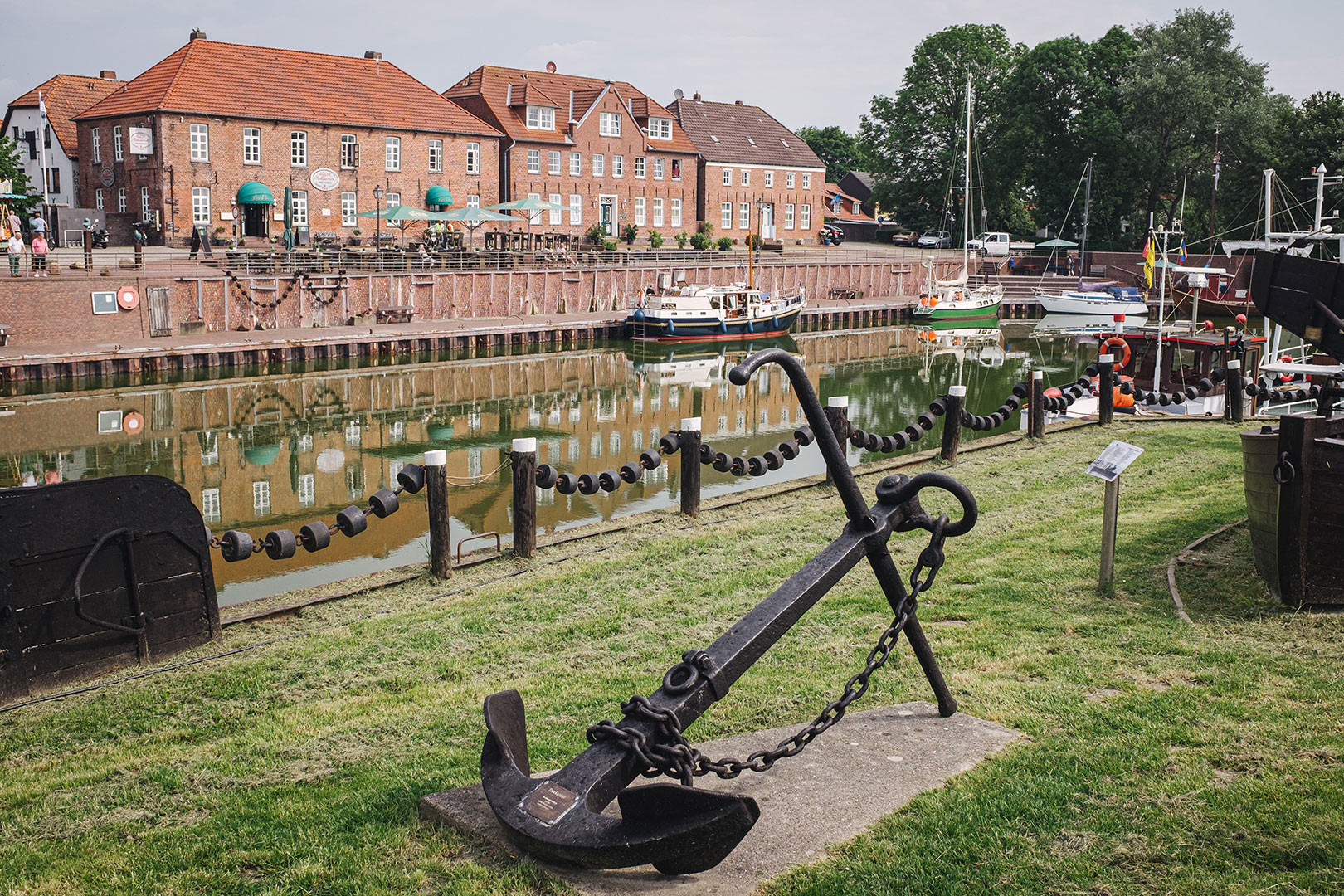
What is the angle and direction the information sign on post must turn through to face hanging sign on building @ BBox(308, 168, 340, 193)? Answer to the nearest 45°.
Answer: approximately 90° to its right

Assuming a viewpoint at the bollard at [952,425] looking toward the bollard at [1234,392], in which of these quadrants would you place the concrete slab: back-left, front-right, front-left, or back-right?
back-right

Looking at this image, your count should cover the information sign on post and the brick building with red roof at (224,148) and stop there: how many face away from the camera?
0

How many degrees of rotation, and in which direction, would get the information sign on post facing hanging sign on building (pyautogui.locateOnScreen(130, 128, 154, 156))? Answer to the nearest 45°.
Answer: approximately 90° to its right

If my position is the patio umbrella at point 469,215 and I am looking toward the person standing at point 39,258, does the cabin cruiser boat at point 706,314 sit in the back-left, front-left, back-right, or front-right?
back-left

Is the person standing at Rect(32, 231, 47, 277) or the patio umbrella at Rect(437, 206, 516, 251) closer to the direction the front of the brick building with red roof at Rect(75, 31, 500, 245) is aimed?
the patio umbrella

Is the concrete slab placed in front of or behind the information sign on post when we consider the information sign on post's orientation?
in front

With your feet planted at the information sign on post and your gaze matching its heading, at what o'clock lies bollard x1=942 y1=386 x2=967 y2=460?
The bollard is roughly at 4 o'clock from the information sign on post.

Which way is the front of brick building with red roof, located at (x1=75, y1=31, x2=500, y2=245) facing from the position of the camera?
facing the viewer and to the right of the viewer

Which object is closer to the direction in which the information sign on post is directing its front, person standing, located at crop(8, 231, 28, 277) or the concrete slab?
the concrete slab

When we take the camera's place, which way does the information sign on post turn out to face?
facing the viewer and to the left of the viewer

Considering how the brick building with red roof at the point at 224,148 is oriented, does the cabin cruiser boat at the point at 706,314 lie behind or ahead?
ahead

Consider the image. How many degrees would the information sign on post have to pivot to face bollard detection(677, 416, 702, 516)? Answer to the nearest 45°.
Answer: approximately 90° to its right

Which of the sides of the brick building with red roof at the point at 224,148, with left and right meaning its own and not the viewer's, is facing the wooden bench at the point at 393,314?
front

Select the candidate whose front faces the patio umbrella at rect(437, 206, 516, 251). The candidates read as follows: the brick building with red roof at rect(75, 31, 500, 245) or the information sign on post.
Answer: the brick building with red roof
